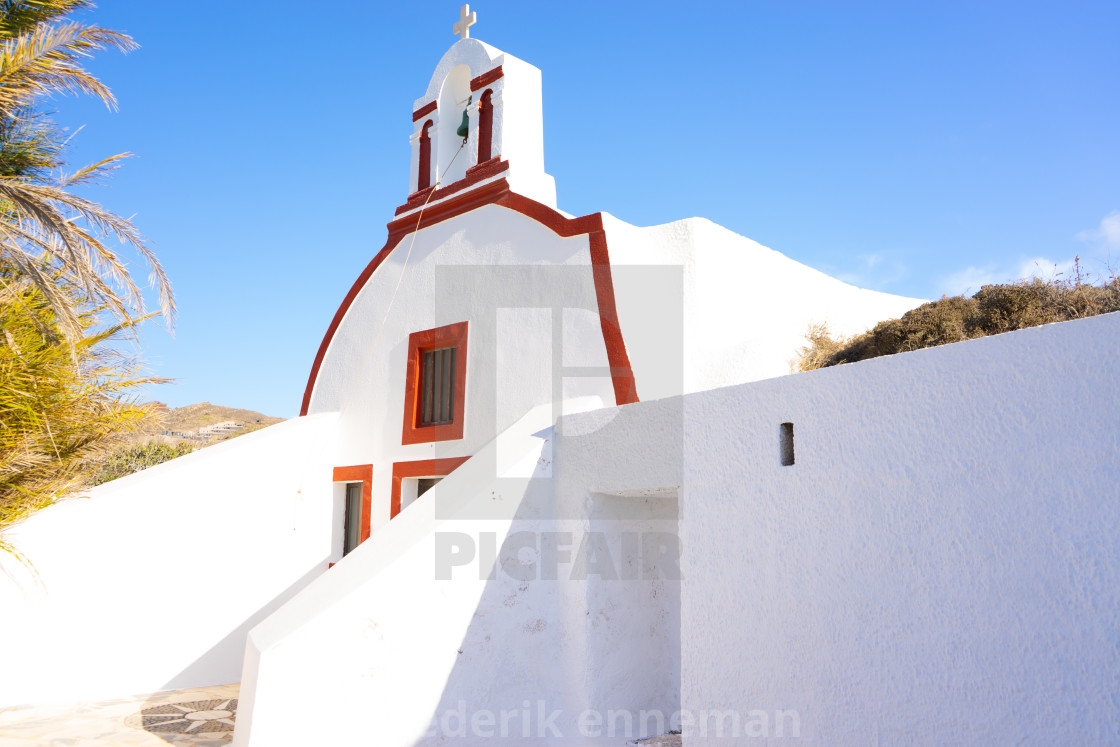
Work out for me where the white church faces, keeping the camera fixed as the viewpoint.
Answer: facing the viewer and to the left of the viewer
